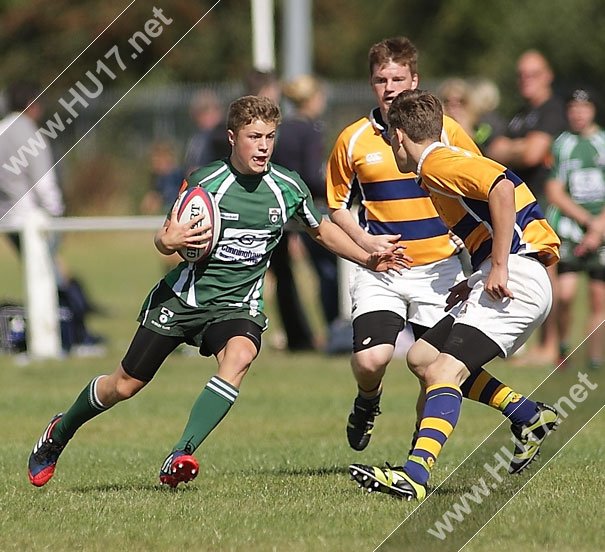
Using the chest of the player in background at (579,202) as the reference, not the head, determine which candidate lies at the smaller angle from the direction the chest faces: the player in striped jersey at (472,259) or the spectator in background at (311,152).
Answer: the player in striped jersey

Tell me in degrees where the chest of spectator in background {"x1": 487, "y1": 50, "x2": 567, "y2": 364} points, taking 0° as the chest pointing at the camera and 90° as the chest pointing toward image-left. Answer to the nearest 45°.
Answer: approximately 45°

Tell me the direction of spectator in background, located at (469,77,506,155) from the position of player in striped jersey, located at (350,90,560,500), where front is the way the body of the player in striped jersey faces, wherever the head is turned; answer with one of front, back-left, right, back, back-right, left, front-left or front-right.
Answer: right

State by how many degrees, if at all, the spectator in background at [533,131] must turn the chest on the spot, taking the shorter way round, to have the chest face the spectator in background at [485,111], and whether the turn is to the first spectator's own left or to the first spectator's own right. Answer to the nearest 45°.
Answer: approximately 90° to the first spectator's own right

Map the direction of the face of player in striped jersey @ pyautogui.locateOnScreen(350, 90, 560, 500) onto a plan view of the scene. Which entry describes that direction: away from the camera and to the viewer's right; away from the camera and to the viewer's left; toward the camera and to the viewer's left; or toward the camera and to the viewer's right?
away from the camera and to the viewer's left
